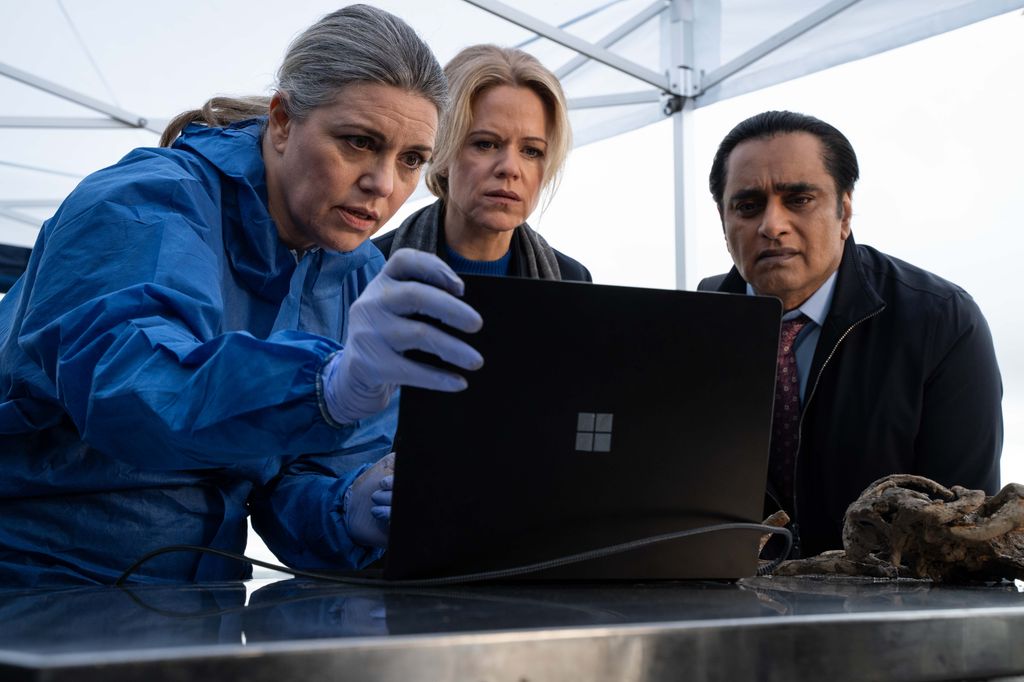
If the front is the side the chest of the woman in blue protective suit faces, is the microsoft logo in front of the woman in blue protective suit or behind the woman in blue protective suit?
in front

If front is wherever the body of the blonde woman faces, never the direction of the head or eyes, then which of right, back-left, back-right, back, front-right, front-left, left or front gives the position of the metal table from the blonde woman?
front

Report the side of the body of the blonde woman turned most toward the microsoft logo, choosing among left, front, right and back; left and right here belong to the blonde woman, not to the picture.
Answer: front

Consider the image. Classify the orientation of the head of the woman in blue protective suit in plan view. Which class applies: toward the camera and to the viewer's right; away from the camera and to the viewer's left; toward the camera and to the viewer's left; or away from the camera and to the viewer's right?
toward the camera and to the viewer's right

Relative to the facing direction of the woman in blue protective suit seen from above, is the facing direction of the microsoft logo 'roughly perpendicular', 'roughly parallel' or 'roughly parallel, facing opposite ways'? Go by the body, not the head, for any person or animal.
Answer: roughly perpendicular

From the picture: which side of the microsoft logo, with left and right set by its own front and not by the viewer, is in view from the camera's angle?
front

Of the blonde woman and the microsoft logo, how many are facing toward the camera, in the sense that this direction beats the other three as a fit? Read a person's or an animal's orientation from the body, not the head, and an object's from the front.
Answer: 2

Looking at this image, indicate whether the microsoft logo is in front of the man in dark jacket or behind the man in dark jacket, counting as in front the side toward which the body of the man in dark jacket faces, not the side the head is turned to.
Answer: in front

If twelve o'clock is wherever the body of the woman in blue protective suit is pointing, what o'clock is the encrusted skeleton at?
The encrusted skeleton is roughly at 11 o'clock from the woman in blue protective suit.

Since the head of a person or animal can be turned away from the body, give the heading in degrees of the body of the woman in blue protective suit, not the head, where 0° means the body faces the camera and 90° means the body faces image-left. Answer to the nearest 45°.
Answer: approximately 315°

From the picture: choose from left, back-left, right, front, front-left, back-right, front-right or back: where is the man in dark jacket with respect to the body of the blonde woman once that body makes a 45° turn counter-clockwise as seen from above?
front-left

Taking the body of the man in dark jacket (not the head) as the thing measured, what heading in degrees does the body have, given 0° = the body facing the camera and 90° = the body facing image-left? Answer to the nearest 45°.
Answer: approximately 45°
